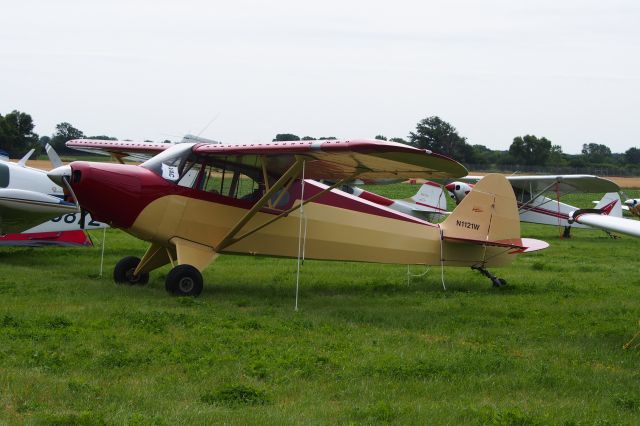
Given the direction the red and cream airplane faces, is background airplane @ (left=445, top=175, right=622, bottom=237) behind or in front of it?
behind

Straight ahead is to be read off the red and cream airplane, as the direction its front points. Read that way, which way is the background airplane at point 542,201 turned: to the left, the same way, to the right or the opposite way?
the same way

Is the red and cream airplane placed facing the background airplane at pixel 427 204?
no

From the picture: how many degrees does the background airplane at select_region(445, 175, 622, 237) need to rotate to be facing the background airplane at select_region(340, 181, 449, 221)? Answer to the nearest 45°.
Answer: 0° — it already faces it

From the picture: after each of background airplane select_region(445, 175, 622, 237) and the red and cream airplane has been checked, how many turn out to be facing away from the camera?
0

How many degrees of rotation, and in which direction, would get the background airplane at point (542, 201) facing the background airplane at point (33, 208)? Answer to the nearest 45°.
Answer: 0° — it already faces it

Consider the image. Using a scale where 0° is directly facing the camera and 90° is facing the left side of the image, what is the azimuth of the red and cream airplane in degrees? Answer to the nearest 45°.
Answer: approximately 45°

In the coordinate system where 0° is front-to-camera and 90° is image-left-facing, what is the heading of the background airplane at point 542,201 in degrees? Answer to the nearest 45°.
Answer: approximately 45°

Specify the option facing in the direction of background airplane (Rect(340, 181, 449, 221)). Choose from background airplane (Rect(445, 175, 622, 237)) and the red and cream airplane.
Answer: background airplane (Rect(445, 175, 622, 237))

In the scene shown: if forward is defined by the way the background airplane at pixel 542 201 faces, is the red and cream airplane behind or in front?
in front
